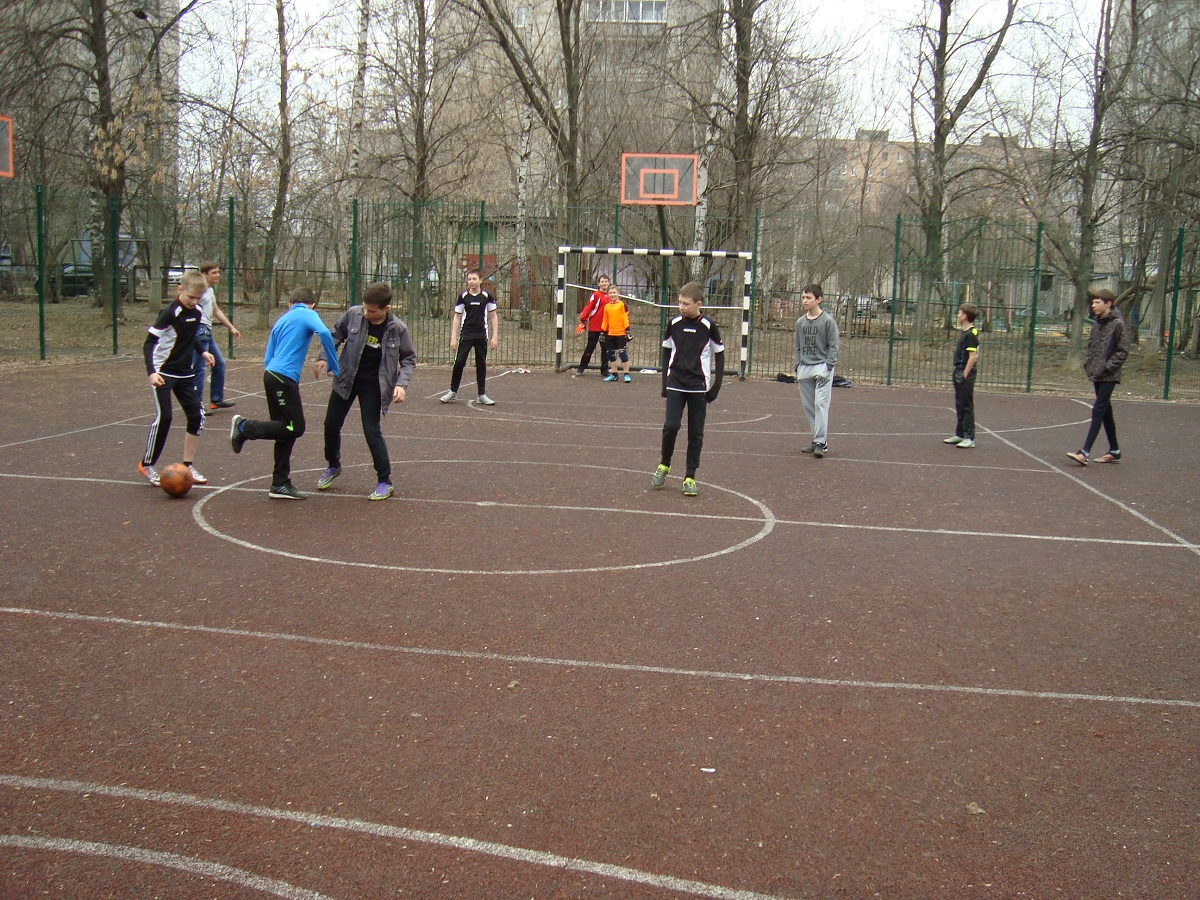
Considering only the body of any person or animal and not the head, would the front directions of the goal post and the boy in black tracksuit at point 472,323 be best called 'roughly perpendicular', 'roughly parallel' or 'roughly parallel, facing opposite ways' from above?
roughly parallel

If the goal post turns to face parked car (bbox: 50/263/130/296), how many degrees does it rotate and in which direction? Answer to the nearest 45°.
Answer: approximately 90° to its right

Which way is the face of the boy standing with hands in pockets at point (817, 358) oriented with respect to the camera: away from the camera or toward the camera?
toward the camera

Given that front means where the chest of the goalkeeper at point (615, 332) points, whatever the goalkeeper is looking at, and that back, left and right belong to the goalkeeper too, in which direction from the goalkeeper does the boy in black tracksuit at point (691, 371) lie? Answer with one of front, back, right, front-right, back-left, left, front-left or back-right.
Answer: front

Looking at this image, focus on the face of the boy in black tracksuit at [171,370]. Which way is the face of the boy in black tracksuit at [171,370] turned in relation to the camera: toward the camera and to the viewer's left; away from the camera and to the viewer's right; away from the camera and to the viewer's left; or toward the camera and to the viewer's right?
toward the camera and to the viewer's right

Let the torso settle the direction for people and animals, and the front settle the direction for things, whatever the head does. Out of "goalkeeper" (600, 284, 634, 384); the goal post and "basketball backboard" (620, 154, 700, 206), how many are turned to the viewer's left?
0

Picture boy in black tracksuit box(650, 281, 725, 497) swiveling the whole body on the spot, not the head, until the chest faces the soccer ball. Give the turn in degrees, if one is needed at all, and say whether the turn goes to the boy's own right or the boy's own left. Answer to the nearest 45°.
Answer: approximately 90° to the boy's own right

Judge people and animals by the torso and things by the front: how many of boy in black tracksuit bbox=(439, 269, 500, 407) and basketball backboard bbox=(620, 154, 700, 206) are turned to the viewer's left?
0

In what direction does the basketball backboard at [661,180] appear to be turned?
toward the camera

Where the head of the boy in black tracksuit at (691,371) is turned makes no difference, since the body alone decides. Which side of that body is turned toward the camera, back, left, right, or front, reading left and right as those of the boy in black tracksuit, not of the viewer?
front

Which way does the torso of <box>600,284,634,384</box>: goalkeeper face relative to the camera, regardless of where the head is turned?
toward the camera
